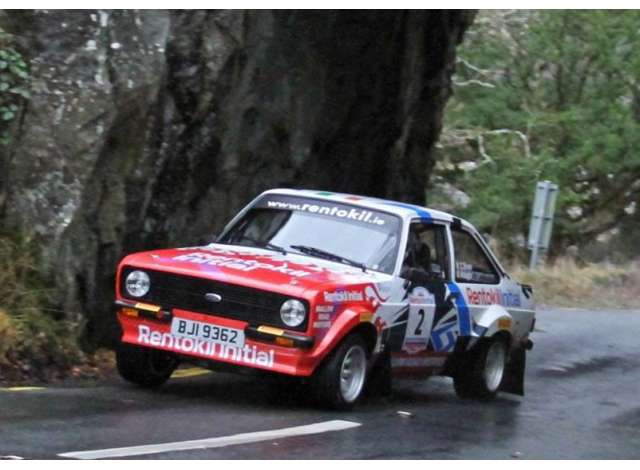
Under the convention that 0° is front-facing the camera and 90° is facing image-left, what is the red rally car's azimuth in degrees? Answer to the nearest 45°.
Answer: approximately 45°
